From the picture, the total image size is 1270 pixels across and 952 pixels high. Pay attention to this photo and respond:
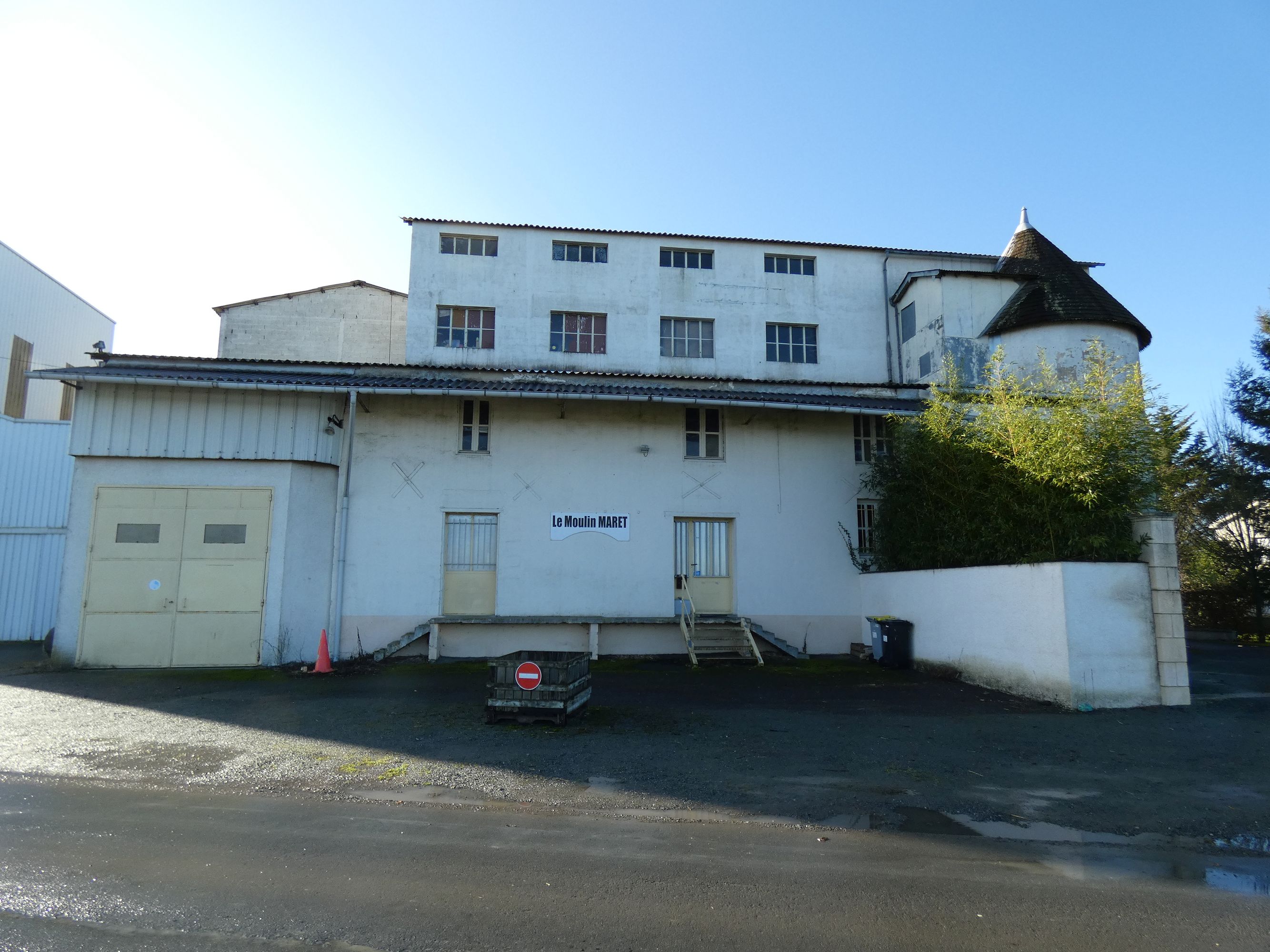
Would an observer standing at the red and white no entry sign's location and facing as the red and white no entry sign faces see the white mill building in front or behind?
behind

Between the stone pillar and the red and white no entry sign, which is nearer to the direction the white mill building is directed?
the red and white no entry sign

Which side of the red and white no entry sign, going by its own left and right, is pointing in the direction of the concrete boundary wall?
left

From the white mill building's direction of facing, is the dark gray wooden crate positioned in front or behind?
in front

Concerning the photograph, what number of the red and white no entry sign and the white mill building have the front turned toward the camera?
2

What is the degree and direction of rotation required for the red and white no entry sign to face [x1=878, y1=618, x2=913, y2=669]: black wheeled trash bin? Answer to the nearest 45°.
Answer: approximately 135° to its left

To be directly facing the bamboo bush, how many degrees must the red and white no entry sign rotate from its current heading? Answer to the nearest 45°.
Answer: approximately 90° to its left

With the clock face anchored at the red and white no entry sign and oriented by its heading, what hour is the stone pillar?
The stone pillar is roughly at 9 o'clock from the red and white no entry sign.

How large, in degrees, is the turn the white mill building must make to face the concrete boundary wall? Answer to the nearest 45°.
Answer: approximately 45° to its left

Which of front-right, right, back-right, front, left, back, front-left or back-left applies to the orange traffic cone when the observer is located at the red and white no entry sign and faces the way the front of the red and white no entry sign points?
back-right

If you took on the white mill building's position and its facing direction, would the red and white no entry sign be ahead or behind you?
ahead

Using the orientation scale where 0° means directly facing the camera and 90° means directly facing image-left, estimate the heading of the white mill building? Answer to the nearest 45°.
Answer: approximately 0°
